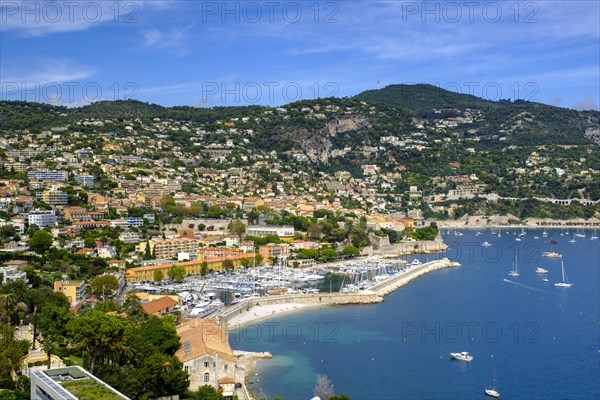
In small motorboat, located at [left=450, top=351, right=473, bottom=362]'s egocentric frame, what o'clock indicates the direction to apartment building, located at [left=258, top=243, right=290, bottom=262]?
The apartment building is roughly at 2 o'clock from the small motorboat.

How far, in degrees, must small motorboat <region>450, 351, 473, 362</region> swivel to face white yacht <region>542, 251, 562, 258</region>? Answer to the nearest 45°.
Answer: approximately 90° to its right

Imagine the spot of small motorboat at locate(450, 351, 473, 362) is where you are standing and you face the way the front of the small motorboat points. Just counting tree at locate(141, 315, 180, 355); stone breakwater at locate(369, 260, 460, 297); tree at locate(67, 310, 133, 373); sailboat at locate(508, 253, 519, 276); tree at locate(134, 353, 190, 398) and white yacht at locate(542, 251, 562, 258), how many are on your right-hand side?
3

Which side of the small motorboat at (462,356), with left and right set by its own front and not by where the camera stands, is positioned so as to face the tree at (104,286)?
front

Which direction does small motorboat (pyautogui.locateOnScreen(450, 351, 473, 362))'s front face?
to the viewer's left

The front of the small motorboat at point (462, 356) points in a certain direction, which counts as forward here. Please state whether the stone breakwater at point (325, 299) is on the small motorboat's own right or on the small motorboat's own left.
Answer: on the small motorboat's own right

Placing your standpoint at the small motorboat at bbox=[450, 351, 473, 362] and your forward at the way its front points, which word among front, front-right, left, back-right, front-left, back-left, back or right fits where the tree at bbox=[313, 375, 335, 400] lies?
front-left

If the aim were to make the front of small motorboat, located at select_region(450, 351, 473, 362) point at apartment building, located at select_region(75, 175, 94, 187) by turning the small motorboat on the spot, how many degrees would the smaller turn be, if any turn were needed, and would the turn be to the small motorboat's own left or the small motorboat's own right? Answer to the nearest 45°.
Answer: approximately 45° to the small motorboat's own right

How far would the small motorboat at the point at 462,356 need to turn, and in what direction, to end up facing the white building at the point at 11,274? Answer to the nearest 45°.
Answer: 0° — it already faces it

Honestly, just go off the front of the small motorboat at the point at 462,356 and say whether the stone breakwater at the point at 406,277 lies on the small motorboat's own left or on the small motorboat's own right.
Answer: on the small motorboat's own right

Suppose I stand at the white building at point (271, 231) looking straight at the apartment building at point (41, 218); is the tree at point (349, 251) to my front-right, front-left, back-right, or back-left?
back-left

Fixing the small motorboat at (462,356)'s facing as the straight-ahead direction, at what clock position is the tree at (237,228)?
The tree is roughly at 2 o'clock from the small motorboat.

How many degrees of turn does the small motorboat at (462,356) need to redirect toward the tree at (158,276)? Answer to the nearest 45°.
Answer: approximately 45° to its right

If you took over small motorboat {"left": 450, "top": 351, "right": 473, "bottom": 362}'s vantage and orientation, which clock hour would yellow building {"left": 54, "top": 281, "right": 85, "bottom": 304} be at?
The yellow building is roughly at 12 o'clock from the small motorboat.

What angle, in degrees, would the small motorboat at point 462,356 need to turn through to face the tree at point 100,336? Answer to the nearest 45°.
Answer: approximately 45° to its left
